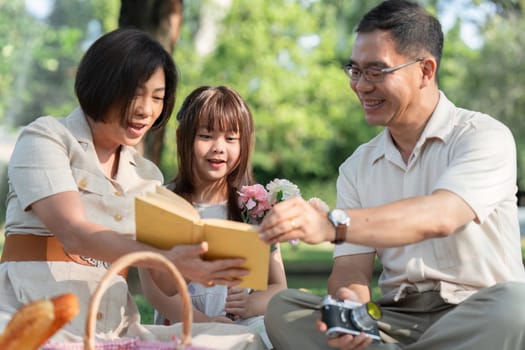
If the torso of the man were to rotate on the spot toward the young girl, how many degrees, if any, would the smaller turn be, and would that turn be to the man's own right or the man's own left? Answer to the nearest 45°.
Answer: approximately 90° to the man's own right

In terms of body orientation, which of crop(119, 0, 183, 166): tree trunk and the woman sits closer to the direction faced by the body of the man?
the woman

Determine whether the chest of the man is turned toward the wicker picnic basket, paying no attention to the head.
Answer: yes

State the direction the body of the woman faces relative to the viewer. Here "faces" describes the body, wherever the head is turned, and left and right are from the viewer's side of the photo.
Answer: facing the viewer and to the right of the viewer

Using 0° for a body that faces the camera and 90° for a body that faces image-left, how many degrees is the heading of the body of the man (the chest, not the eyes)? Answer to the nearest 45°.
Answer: approximately 45°

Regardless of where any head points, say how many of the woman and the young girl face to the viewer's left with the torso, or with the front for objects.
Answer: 0

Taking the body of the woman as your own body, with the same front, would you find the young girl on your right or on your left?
on your left

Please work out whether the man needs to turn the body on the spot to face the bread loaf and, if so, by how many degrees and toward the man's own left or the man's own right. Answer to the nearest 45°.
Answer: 0° — they already face it

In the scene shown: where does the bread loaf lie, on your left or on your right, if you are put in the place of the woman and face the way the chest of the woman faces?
on your right

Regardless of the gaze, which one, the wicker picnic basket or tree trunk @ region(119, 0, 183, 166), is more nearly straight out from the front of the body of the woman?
the wicker picnic basket

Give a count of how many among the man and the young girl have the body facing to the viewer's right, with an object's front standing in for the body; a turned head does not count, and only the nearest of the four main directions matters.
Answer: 0

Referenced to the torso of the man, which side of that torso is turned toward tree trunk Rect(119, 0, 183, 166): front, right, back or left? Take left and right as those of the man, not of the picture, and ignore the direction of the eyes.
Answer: right

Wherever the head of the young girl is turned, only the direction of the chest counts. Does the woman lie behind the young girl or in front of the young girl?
in front

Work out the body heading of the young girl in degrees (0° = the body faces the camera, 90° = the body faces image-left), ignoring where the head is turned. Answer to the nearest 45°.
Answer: approximately 0°

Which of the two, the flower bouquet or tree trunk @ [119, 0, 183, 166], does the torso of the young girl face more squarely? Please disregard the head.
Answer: the flower bouquet
